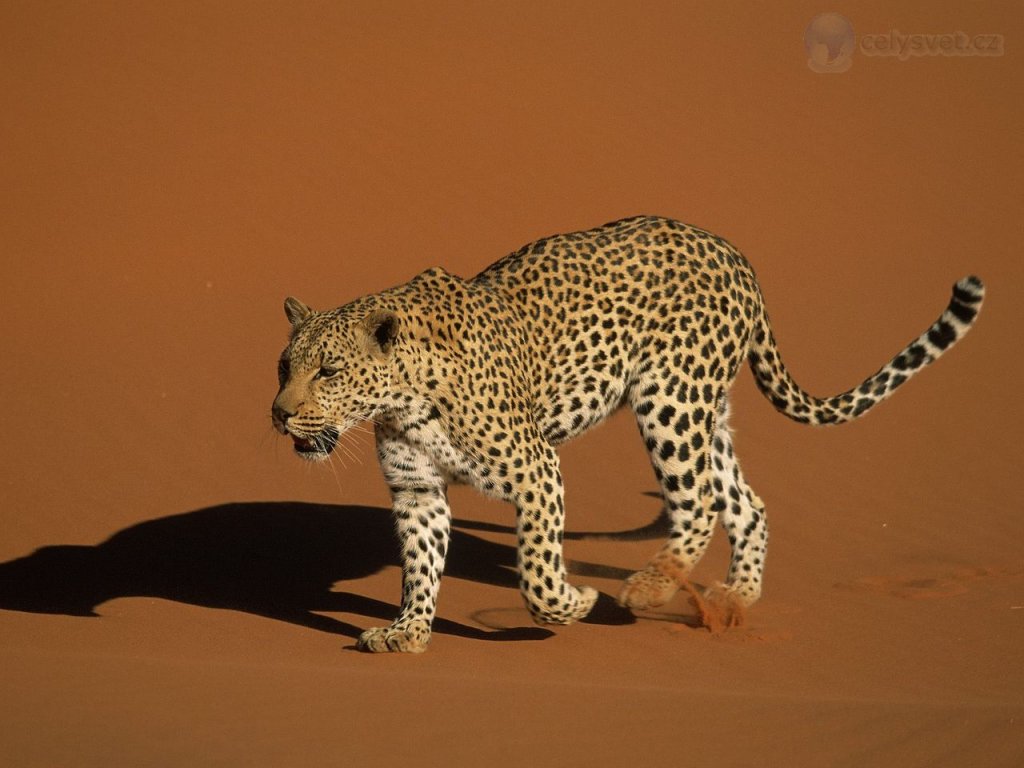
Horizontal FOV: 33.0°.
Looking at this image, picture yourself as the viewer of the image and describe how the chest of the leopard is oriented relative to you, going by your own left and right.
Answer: facing the viewer and to the left of the viewer
